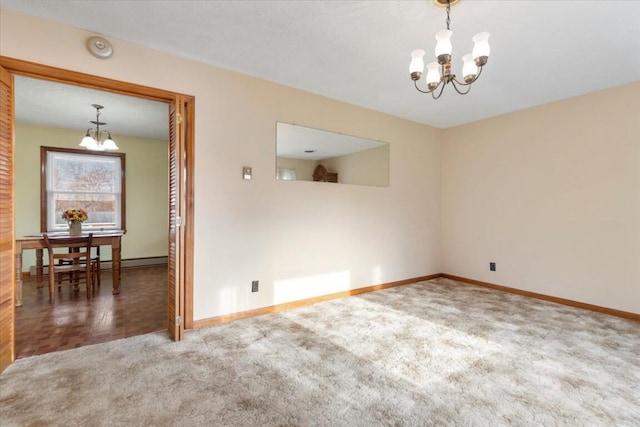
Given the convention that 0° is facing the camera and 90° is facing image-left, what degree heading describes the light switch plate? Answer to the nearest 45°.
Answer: approximately 0°

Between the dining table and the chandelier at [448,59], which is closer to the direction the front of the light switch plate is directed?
the chandelier

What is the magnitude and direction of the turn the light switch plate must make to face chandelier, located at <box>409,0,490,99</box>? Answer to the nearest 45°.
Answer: approximately 45° to its left

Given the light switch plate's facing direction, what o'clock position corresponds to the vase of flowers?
The vase of flowers is roughly at 4 o'clock from the light switch plate.

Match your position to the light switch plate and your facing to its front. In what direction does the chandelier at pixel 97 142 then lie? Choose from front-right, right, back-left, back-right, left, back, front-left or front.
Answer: back-right

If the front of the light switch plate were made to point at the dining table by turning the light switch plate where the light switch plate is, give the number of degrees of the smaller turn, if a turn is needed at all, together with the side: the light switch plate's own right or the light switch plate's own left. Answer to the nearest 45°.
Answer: approximately 135° to the light switch plate's own right

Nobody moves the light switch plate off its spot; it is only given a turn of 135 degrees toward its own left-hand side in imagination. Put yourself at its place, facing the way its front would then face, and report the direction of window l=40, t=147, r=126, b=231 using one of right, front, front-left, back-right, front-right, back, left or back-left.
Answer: left
